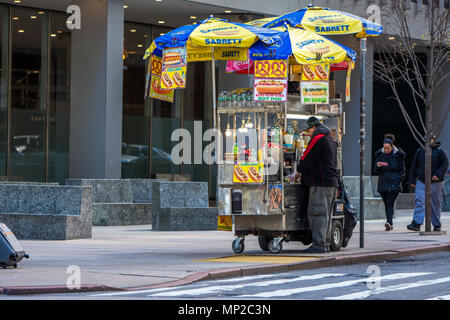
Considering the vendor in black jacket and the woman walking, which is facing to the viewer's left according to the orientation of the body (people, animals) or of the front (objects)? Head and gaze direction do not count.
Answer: the vendor in black jacket

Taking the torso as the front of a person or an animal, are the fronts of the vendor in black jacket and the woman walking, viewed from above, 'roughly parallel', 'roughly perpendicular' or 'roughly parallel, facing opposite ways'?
roughly perpendicular

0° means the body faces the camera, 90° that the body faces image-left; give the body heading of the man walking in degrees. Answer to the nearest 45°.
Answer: approximately 45°

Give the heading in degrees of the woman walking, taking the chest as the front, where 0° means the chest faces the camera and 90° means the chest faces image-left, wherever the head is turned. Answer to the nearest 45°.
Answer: approximately 0°

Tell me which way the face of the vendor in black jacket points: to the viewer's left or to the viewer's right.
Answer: to the viewer's left

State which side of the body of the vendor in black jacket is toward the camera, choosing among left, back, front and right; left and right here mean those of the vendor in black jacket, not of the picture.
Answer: left

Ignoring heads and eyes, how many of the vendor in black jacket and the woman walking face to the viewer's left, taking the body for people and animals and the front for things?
1

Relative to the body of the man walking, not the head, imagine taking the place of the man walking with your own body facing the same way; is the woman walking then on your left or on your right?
on your right
